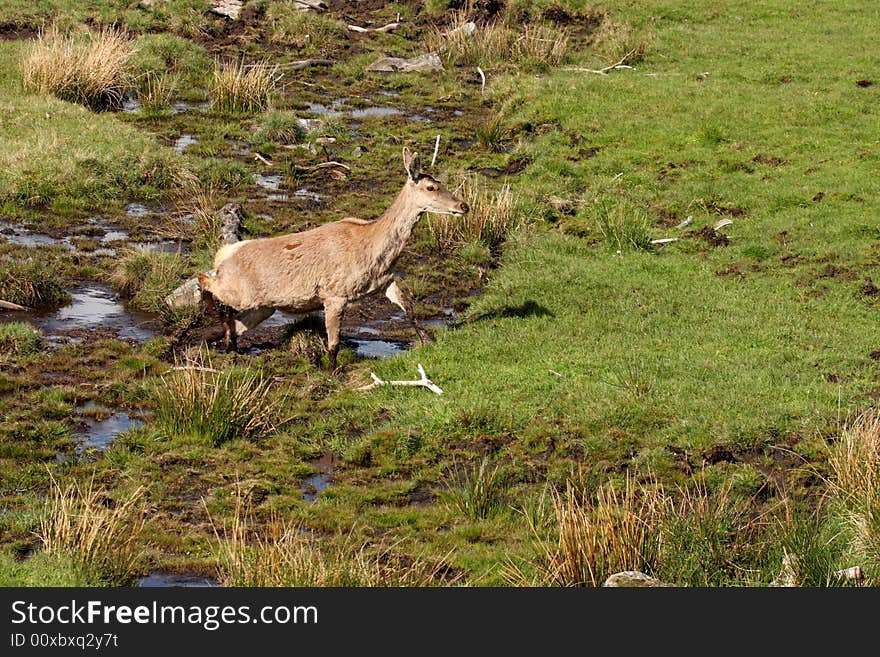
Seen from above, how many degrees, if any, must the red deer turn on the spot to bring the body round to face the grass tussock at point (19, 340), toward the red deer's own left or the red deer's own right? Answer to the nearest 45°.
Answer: approximately 180°

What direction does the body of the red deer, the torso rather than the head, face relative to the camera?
to the viewer's right

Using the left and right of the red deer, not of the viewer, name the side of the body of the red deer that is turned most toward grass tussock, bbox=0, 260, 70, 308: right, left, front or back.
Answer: back

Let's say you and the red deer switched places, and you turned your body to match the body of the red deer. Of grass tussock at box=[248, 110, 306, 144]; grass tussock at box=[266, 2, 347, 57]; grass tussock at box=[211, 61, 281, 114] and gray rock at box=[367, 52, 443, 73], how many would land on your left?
4

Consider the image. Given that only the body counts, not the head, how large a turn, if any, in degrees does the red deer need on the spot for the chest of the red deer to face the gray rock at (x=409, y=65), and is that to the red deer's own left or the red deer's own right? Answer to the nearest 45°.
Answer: approximately 90° to the red deer's own left

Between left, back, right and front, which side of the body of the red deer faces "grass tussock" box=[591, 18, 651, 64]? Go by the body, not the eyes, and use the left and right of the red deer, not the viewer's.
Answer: left

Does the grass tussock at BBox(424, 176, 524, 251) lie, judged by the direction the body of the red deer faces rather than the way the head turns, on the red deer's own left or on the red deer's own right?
on the red deer's own left

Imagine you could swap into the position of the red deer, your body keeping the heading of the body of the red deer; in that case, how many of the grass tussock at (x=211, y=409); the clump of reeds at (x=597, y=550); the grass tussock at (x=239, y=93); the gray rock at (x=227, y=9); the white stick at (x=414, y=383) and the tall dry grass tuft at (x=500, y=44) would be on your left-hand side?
3

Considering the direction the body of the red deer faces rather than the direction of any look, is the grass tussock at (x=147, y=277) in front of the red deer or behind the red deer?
behind

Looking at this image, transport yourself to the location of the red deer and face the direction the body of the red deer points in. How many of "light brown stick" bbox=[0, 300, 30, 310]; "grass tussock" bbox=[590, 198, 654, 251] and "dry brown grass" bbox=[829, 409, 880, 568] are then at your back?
1

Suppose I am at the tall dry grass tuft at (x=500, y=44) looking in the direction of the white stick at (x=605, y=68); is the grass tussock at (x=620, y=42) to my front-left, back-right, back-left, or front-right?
front-left

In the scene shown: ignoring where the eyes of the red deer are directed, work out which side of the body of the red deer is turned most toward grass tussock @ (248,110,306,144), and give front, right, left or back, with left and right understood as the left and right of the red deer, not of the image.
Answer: left

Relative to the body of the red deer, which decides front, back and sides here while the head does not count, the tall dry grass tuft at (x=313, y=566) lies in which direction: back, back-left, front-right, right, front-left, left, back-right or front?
right

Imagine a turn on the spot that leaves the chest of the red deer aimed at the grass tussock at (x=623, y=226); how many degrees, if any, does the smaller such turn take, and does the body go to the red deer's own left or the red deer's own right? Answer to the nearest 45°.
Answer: approximately 45° to the red deer's own left
